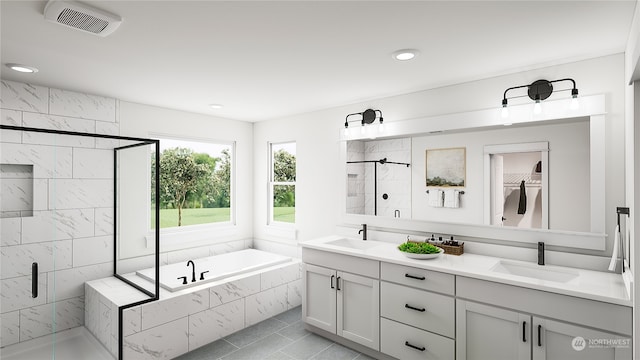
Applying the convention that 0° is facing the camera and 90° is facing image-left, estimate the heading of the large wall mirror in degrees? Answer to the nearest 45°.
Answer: approximately 45°

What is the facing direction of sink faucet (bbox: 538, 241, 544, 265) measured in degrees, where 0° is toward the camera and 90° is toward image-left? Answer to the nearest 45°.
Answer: approximately 0°

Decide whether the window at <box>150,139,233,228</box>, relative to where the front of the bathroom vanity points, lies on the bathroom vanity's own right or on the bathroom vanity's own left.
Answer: on the bathroom vanity's own right

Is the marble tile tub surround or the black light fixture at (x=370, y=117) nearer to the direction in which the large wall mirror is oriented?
the marble tile tub surround

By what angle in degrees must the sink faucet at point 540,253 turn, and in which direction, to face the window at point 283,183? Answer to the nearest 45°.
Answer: approximately 90° to its right

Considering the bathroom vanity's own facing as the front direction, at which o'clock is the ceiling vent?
The ceiling vent is roughly at 12 o'clock from the bathroom vanity.
